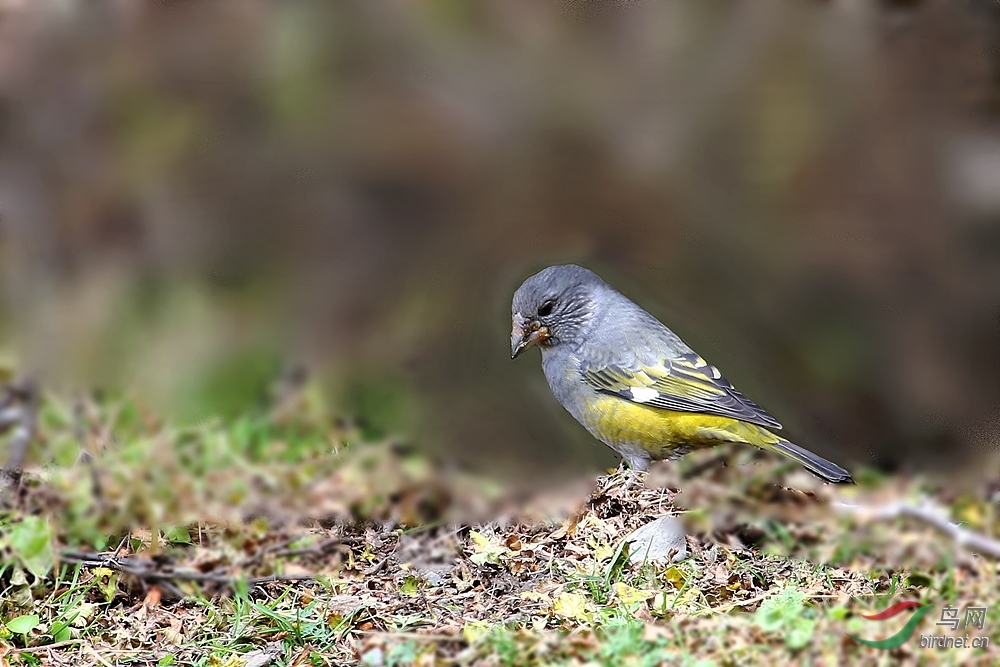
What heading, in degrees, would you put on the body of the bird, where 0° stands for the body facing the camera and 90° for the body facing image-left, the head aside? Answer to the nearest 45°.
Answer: approximately 90°

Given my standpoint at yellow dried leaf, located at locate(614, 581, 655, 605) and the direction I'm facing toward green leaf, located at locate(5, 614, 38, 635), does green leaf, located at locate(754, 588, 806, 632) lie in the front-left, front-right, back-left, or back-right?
back-left

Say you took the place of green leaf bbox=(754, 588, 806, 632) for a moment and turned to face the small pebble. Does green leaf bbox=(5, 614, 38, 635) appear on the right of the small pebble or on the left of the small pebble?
left

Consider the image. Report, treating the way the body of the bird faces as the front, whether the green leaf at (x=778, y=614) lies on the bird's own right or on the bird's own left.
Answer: on the bird's own left

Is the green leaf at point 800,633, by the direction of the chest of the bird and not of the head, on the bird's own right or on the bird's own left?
on the bird's own left

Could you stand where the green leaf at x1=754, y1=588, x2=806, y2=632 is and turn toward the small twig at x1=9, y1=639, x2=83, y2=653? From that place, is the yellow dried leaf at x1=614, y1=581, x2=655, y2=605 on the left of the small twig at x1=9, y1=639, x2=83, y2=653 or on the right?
right
